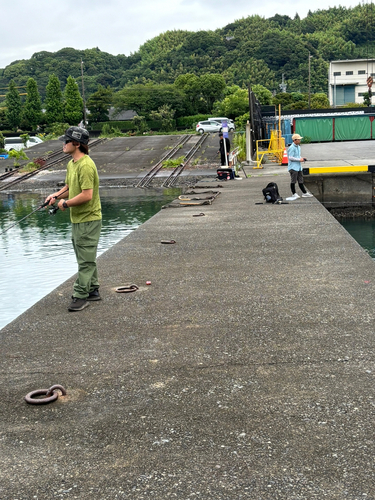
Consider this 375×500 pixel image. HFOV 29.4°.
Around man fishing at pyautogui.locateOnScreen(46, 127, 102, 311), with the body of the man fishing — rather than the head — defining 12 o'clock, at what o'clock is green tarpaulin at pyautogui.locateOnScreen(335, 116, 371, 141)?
The green tarpaulin is roughly at 4 o'clock from the man fishing.

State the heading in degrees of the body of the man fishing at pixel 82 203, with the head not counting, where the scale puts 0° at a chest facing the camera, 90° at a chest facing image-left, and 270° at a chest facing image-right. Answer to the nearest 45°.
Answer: approximately 90°

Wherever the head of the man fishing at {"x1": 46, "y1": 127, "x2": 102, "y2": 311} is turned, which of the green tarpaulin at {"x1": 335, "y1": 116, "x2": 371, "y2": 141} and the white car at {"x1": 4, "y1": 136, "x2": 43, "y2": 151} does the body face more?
the white car

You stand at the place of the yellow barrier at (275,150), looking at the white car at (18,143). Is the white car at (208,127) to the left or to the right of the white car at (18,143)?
right

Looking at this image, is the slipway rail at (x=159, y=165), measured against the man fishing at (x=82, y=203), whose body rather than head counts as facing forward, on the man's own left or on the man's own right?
on the man's own right

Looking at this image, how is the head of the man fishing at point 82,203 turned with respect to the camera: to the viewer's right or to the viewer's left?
to the viewer's left

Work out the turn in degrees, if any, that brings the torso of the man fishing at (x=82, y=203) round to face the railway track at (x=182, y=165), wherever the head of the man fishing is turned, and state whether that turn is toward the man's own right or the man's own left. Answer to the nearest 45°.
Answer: approximately 90° to the man's own right

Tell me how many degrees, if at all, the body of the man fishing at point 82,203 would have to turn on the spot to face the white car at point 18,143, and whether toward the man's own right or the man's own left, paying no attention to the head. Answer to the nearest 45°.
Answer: approximately 90° to the man's own right

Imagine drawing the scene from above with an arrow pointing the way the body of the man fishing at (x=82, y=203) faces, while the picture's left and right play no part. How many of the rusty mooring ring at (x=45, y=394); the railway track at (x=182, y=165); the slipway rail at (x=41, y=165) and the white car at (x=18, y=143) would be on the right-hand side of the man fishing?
3

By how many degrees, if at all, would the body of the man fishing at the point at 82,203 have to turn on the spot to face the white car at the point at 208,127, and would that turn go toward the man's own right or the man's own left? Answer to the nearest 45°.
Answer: approximately 90° to the man's own right

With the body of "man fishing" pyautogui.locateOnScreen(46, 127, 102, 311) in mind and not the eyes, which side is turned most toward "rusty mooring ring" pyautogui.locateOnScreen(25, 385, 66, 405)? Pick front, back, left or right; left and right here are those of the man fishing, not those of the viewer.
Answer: left

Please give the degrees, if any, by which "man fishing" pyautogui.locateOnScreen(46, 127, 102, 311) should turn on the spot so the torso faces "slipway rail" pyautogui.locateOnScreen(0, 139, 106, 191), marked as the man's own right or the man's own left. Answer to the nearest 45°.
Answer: approximately 90° to the man's own right
